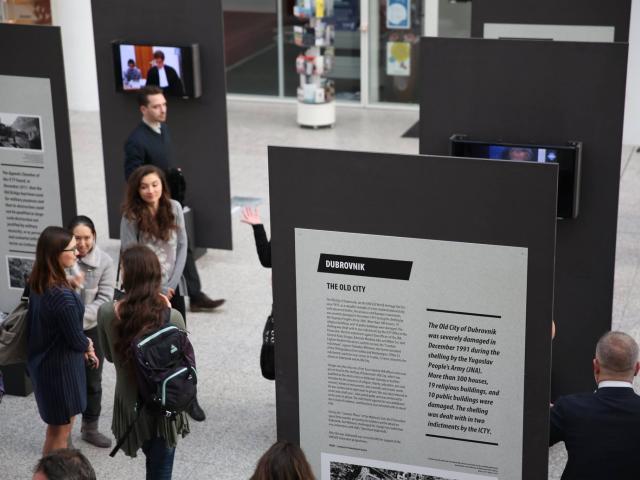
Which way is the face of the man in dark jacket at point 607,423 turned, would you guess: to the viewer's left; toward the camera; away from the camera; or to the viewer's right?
away from the camera

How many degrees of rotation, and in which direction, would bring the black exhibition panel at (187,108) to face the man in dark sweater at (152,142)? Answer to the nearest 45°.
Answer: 0° — it already faces them

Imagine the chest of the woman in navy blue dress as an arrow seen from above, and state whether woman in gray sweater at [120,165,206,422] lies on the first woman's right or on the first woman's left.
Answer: on the first woman's left

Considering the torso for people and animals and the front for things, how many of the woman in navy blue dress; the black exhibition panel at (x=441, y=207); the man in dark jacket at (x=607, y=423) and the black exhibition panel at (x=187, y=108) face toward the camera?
2

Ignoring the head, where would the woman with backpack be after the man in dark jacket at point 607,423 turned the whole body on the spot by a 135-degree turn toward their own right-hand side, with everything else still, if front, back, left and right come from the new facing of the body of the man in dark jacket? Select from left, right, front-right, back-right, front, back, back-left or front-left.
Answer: back-right

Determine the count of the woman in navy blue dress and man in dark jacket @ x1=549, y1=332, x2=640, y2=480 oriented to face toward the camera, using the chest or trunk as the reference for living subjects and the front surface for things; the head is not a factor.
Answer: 0

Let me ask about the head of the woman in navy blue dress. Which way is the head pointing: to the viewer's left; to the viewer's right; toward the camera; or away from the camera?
to the viewer's right

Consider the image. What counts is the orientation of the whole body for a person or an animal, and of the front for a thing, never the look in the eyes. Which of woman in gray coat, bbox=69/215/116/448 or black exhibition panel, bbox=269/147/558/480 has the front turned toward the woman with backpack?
the woman in gray coat

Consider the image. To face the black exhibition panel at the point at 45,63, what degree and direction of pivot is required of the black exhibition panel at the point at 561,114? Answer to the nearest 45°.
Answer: approximately 90° to its right

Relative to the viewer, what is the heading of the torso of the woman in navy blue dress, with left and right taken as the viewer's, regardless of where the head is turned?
facing to the right of the viewer

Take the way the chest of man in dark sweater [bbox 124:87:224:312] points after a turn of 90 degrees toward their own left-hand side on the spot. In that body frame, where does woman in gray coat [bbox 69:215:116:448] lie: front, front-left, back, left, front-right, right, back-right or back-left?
back-right

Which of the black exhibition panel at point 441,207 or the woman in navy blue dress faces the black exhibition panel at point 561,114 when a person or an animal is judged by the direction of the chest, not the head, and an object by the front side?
the woman in navy blue dress

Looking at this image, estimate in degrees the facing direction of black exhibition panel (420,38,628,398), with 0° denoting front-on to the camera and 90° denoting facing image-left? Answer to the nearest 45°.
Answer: approximately 0°
